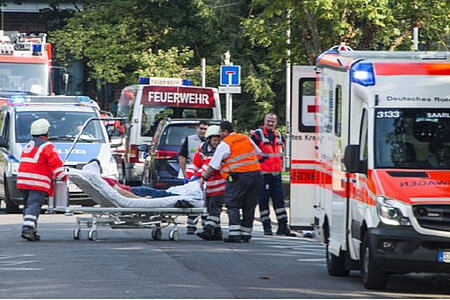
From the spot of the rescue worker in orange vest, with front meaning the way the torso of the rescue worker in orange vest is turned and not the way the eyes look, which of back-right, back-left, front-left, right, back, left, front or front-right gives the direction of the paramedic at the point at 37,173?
front-left

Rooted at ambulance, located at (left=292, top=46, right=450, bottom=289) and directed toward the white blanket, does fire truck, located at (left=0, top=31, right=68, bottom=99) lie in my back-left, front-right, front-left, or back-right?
front-right

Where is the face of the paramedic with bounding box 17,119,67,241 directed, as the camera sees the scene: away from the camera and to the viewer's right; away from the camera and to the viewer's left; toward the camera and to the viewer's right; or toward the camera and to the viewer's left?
away from the camera and to the viewer's right

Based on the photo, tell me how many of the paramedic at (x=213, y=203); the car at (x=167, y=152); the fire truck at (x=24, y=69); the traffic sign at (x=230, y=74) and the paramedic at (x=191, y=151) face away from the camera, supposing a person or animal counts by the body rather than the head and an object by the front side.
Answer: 1

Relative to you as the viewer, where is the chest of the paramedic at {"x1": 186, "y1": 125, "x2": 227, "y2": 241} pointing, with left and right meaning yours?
facing the viewer and to the left of the viewer

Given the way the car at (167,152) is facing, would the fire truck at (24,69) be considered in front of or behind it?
in front

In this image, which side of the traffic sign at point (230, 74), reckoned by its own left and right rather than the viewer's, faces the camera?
front

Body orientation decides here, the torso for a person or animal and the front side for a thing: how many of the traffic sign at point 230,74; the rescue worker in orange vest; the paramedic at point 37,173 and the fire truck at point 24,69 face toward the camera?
2

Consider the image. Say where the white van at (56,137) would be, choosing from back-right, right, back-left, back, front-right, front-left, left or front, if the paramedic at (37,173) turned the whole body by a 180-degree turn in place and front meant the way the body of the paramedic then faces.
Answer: back-right

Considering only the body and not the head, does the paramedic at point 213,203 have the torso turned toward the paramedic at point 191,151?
no

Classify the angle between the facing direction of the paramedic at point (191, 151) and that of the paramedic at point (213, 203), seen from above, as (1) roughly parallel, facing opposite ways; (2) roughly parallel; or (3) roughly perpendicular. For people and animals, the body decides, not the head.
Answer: roughly perpendicular

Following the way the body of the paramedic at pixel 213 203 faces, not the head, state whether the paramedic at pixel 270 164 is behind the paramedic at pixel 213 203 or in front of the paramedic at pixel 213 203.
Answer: behind
